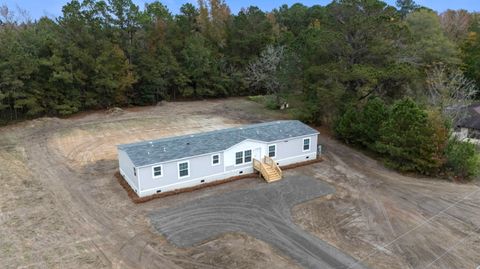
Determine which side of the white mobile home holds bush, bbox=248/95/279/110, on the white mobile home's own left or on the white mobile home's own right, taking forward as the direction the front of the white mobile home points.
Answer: on the white mobile home's own left

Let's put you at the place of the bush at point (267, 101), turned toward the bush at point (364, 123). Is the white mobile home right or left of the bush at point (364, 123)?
right

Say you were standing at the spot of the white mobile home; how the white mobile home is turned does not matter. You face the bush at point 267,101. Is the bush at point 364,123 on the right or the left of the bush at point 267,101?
right

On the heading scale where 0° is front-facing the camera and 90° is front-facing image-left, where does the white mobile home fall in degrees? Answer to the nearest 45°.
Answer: approximately 315°

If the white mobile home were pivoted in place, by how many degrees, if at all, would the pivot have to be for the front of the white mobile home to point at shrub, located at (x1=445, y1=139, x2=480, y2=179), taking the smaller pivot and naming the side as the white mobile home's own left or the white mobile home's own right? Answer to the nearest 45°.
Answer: approximately 45° to the white mobile home's own left
